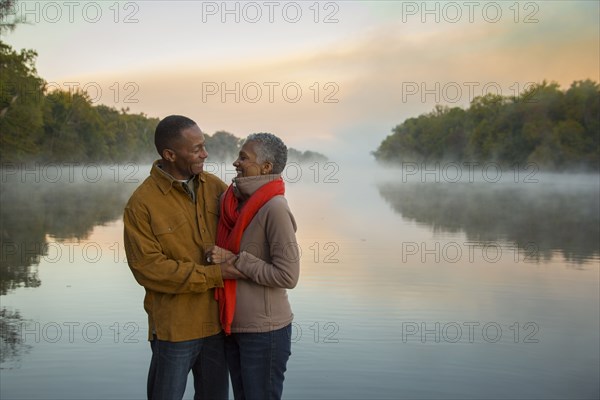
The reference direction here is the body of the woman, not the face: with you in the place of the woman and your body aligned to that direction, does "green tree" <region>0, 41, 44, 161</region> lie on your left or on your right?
on your right

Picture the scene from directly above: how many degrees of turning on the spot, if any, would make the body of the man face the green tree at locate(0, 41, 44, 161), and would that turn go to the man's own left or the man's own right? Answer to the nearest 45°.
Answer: approximately 135° to the man's own left

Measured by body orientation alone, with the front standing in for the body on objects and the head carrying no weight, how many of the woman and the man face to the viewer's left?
1

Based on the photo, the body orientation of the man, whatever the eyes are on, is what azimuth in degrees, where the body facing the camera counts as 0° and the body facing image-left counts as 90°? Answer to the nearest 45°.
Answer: approximately 315°

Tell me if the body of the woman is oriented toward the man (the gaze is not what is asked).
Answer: yes

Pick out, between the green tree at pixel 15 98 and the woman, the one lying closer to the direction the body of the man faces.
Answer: the woman

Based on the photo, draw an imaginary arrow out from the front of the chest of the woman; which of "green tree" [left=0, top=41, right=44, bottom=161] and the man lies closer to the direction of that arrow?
the man

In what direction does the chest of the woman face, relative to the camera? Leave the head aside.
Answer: to the viewer's left
